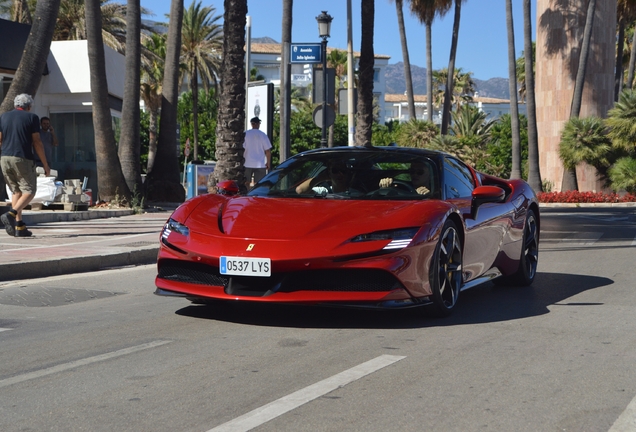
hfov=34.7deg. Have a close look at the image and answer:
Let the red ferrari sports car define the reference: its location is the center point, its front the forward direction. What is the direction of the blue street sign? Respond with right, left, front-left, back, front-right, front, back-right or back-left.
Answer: back-right

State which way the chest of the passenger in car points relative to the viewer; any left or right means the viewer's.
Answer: facing the viewer and to the left of the viewer

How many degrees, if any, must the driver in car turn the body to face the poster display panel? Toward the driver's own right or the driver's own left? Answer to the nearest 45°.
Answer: approximately 135° to the driver's own right

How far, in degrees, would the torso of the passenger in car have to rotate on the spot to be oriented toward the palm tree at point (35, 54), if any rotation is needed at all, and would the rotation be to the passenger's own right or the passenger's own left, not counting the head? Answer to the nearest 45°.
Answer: approximately 90° to the passenger's own right

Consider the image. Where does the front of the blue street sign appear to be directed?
toward the camera
